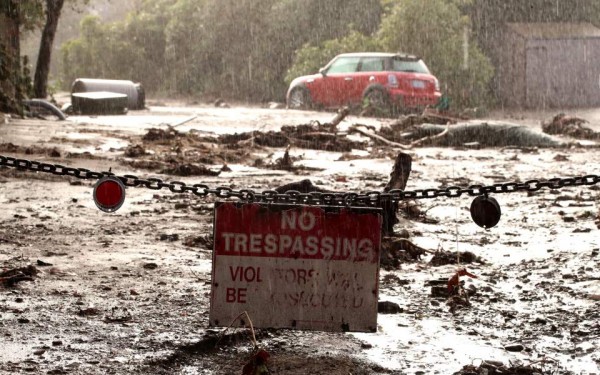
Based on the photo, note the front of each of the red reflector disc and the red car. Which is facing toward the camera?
the red reflector disc

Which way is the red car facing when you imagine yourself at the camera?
facing away from the viewer and to the left of the viewer

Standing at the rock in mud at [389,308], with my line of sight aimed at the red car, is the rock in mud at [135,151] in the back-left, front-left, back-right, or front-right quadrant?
front-left

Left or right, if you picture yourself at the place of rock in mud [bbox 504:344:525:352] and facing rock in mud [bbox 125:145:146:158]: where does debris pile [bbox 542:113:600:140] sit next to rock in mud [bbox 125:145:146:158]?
right

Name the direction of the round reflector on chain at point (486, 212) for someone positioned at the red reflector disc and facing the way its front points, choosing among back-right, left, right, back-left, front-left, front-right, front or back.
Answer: left

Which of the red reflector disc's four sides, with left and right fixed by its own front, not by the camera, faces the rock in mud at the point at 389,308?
left

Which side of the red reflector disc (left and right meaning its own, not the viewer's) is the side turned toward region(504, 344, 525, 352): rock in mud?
left

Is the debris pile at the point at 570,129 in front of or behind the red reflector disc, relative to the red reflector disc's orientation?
behind

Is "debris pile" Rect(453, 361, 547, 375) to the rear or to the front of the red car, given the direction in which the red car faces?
to the rear

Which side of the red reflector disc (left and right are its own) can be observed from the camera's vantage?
front

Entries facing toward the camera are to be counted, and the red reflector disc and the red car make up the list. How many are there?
1

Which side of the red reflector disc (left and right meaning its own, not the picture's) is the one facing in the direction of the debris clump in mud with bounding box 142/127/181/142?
back
